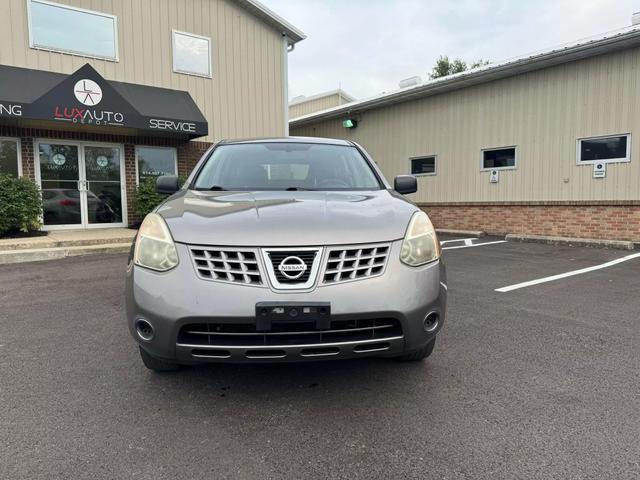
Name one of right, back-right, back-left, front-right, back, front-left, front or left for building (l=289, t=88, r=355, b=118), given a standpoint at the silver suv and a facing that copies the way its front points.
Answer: back

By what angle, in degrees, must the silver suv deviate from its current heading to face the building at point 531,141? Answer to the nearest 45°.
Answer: approximately 135° to its left

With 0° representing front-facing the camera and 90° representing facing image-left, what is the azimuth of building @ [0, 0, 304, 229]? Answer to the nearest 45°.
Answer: approximately 0°

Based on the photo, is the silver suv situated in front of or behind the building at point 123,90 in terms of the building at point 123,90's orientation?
in front

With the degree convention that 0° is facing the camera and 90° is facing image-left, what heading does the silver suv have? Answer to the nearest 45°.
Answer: approximately 0°

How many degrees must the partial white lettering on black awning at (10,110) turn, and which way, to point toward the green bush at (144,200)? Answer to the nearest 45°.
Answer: approximately 135° to its left

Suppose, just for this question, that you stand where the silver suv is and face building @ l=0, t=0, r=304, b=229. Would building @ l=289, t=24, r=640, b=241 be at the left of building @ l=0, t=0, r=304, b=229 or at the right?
right

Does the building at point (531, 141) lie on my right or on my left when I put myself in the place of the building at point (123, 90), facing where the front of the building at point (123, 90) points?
on my left

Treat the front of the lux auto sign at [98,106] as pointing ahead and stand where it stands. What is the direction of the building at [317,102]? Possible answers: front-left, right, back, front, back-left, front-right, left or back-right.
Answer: back-left
